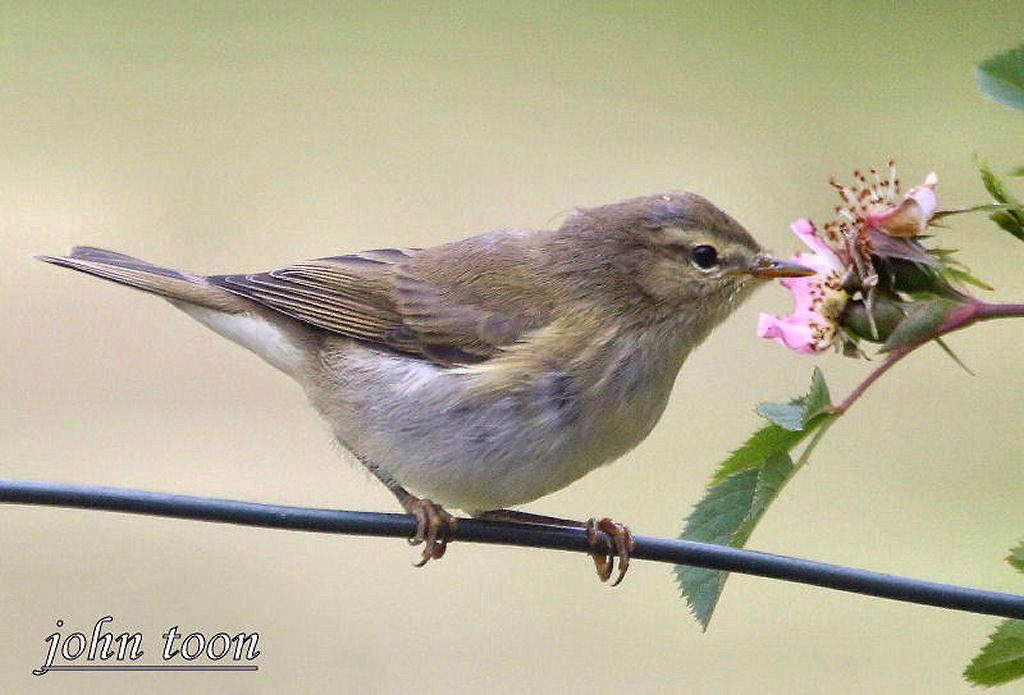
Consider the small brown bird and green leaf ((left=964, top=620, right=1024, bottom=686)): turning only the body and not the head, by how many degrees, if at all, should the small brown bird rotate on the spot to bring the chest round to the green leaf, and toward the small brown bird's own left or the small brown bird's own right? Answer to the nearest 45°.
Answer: approximately 45° to the small brown bird's own right

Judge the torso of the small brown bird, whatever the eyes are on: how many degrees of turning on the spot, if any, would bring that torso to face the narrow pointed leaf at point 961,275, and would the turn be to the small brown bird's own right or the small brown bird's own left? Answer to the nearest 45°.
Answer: approximately 45° to the small brown bird's own right

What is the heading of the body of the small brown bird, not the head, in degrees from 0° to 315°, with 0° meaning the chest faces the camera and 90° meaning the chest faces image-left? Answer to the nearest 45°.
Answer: approximately 270°
